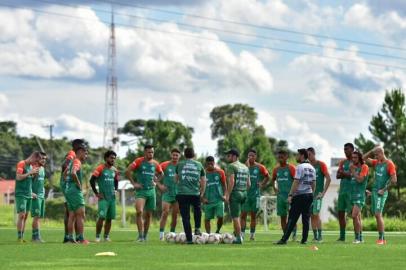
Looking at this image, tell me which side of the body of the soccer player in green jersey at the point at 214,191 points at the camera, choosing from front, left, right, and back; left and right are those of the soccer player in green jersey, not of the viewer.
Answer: front

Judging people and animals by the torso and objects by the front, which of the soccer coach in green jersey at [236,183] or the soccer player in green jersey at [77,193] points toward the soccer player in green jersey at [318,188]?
the soccer player in green jersey at [77,193]

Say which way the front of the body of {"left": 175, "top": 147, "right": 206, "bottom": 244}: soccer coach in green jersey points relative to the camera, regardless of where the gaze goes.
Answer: away from the camera

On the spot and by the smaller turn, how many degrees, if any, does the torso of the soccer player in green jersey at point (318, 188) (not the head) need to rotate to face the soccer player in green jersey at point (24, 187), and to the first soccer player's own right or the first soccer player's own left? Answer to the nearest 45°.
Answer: approximately 45° to the first soccer player's own right

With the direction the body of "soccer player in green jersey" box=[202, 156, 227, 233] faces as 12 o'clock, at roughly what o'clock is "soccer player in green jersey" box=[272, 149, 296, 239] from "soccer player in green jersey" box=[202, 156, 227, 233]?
"soccer player in green jersey" box=[272, 149, 296, 239] is roughly at 9 o'clock from "soccer player in green jersey" box=[202, 156, 227, 233].

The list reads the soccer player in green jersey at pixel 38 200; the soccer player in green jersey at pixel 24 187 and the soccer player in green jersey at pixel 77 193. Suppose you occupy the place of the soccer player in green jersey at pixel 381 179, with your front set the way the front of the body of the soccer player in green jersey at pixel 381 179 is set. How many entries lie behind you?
0

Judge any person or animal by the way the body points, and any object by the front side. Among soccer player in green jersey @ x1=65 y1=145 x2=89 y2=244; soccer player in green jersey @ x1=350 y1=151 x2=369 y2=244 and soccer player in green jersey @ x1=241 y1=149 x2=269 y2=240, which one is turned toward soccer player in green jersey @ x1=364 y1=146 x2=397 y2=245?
soccer player in green jersey @ x1=65 y1=145 x2=89 y2=244

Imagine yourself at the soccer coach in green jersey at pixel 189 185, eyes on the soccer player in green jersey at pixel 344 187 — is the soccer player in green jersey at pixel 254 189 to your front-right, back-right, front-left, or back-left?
front-left

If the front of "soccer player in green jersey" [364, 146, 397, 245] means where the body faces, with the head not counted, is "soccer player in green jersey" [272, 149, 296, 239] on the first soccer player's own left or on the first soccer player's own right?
on the first soccer player's own right

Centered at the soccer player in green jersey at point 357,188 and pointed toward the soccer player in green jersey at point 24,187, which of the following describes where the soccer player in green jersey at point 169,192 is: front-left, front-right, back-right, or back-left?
front-right

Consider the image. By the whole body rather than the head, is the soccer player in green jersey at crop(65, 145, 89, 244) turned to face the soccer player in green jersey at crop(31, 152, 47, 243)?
no

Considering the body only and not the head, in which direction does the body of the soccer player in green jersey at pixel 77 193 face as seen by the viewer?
to the viewer's right

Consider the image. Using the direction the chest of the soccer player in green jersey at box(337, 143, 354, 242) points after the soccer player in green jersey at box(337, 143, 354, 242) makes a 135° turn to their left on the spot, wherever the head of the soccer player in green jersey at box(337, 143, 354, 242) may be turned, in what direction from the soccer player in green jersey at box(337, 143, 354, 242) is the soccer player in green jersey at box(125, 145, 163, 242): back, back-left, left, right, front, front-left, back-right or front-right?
back

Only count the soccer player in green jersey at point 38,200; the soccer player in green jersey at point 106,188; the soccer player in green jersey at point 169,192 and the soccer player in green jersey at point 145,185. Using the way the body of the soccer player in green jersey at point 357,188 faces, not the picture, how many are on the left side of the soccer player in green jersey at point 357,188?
0

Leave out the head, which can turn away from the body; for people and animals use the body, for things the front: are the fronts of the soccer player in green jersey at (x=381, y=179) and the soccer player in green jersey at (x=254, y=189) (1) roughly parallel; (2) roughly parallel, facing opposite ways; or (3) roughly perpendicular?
roughly parallel

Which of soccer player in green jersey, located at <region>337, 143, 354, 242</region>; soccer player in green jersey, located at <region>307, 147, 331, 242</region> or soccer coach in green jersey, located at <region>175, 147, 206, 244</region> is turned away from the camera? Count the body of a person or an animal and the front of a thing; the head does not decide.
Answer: soccer coach in green jersey, located at <region>175, 147, 206, 244</region>

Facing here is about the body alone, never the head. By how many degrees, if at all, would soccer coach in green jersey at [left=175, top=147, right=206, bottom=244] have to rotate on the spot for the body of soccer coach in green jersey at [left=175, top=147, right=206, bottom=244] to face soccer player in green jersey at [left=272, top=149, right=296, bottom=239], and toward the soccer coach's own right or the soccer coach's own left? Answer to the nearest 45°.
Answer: approximately 45° to the soccer coach's own right

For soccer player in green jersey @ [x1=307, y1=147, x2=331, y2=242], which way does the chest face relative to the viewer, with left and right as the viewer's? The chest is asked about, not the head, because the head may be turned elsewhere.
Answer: facing the viewer and to the left of the viewer

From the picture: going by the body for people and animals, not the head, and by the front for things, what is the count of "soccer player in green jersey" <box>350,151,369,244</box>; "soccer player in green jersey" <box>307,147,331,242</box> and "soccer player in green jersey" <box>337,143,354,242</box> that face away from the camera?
0
